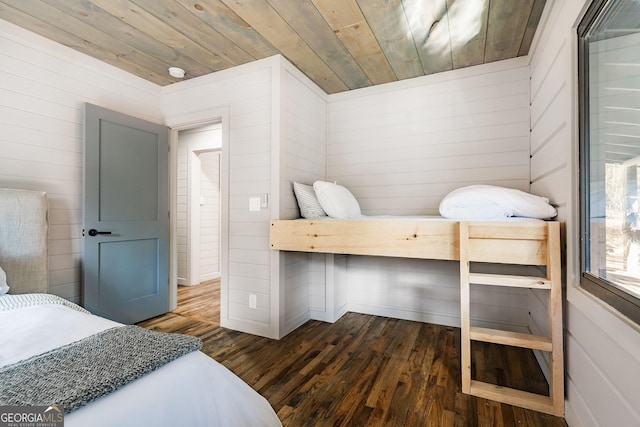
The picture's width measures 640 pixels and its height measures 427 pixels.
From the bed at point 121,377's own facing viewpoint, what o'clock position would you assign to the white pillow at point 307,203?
The white pillow is roughly at 9 o'clock from the bed.

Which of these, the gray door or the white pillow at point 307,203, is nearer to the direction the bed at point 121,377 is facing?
the white pillow

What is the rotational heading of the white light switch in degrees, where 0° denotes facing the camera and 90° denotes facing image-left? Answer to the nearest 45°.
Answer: approximately 0°

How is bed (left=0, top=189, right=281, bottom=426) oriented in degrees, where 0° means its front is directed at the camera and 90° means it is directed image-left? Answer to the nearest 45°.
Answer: approximately 315°

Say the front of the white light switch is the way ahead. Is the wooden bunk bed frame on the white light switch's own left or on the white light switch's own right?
on the white light switch's own left

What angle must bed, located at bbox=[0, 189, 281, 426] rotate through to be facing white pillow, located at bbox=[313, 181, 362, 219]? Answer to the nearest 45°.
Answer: approximately 90° to its left

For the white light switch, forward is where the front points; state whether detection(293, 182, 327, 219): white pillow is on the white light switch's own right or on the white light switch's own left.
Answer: on the white light switch's own left
